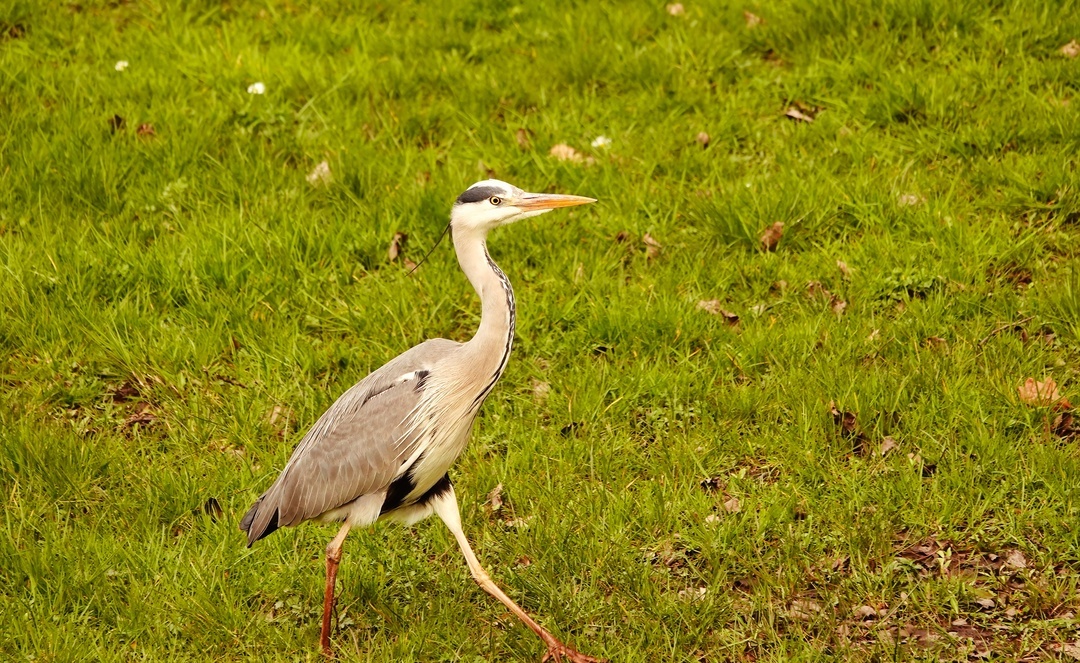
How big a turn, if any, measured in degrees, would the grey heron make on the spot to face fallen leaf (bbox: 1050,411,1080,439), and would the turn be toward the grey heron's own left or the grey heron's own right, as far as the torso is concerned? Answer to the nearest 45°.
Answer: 0° — it already faces it

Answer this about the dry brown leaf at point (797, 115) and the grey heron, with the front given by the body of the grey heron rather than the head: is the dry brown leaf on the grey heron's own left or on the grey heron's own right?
on the grey heron's own left

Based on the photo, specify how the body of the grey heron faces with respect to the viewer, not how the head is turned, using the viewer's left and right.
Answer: facing to the right of the viewer

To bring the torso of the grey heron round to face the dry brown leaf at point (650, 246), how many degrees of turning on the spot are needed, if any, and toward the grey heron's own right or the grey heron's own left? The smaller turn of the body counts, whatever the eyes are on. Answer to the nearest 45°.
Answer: approximately 45° to the grey heron's own left

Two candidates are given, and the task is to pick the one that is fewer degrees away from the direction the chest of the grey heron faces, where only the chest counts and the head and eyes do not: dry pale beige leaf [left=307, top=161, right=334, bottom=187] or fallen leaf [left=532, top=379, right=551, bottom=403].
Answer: the fallen leaf

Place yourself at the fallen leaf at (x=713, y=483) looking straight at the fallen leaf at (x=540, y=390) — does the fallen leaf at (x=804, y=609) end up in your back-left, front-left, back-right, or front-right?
back-left

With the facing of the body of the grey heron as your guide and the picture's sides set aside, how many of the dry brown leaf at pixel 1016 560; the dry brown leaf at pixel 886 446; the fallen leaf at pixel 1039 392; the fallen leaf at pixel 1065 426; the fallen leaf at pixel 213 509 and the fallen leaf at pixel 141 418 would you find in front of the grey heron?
4

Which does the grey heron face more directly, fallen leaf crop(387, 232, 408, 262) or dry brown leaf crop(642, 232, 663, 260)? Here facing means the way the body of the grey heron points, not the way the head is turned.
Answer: the dry brown leaf

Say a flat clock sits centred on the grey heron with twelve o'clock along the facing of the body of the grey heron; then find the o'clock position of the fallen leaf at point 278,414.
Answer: The fallen leaf is roughly at 8 o'clock from the grey heron.
